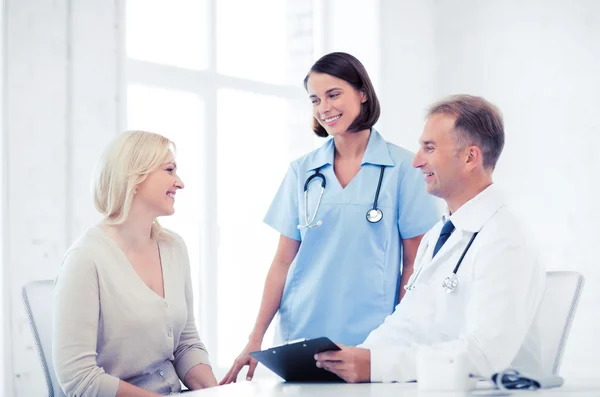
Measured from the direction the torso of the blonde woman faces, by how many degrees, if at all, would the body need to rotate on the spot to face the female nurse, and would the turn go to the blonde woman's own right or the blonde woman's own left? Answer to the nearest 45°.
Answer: approximately 45° to the blonde woman's own left

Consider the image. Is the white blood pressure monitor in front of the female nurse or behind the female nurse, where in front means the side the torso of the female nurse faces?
in front

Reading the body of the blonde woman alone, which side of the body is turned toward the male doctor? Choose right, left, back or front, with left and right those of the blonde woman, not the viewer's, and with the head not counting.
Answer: front

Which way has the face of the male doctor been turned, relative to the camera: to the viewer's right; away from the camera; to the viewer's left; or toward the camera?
to the viewer's left

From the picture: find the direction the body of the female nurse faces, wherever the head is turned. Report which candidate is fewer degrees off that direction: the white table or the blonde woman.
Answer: the white table

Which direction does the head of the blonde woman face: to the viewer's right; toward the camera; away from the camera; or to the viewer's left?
to the viewer's right

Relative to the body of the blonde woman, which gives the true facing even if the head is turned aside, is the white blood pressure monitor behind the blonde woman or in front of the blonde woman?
in front

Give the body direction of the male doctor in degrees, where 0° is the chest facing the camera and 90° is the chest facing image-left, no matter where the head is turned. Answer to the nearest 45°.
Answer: approximately 45°

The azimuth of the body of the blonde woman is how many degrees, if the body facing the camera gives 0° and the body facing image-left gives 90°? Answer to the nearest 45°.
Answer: approximately 315°

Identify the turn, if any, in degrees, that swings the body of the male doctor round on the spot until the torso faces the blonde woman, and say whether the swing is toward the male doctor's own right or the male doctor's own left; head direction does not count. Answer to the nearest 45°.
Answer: approximately 45° to the male doctor's own right

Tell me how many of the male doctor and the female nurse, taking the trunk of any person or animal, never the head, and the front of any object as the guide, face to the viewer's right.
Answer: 0

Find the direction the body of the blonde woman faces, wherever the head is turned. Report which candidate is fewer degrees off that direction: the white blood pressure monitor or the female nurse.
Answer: the white blood pressure monitor

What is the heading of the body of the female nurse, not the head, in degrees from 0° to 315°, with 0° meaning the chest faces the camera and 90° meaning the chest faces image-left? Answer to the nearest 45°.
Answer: approximately 0°
